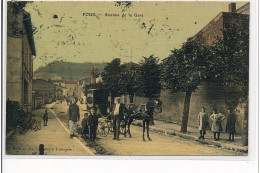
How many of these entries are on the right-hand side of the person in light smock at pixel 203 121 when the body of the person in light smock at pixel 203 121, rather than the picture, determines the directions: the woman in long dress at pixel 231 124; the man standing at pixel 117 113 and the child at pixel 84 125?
2

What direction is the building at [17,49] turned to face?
to the viewer's right

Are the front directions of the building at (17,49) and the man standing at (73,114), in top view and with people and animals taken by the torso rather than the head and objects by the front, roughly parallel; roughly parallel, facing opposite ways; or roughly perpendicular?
roughly perpendicular

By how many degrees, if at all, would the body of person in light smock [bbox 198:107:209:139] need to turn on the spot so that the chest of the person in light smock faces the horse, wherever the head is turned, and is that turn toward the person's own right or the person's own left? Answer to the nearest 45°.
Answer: approximately 90° to the person's own right

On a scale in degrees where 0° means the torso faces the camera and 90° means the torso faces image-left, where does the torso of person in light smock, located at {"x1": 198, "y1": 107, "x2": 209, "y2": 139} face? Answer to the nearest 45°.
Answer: approximately 0°

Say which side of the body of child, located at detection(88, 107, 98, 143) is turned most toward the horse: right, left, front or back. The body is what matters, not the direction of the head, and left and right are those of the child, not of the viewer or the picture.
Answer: left

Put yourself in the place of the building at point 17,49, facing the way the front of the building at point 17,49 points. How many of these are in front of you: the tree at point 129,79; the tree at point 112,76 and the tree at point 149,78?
3

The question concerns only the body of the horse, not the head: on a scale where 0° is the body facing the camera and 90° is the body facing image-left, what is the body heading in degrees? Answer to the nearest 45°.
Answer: approximately 315°
